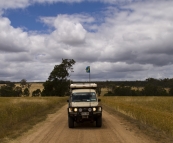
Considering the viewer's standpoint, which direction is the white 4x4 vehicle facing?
facing the viewer
